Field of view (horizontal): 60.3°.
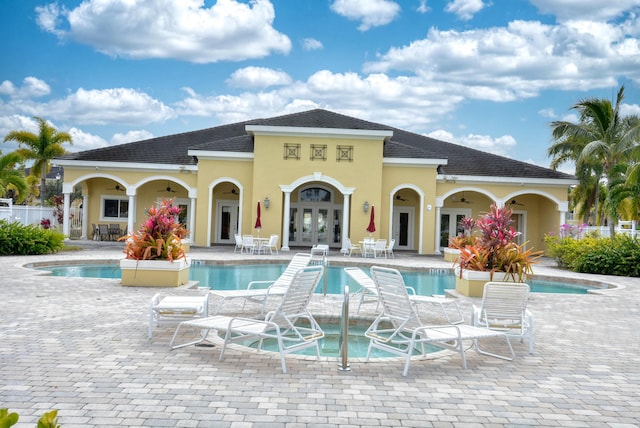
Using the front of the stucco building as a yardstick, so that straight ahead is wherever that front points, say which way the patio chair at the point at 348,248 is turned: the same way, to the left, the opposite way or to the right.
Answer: to the left

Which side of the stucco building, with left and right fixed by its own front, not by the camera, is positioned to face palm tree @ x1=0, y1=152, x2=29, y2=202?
right

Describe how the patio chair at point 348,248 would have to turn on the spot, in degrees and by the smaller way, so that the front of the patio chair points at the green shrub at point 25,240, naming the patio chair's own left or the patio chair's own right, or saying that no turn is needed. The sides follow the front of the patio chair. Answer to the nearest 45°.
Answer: approximately 135° to the patio chair's own right

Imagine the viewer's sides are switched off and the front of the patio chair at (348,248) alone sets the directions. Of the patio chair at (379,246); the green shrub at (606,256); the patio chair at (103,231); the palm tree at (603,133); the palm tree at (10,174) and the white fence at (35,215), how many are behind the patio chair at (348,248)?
3

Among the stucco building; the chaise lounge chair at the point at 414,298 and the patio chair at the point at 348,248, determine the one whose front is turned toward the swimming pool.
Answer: the stucco building

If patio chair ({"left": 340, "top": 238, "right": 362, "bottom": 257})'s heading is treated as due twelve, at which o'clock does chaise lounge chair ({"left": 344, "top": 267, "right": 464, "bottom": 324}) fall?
The chaise lounge chair is roughly at 3 o'clock from the patio chair.

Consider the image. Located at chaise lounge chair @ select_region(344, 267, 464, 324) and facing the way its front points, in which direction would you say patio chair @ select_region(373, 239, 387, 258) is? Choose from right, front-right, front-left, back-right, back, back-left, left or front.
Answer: back-left

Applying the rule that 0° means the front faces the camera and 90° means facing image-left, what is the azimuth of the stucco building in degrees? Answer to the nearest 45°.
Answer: approximately 0°

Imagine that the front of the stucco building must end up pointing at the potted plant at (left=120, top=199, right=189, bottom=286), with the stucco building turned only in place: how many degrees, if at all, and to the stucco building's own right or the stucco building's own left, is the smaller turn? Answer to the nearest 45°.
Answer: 0° — it already faces it

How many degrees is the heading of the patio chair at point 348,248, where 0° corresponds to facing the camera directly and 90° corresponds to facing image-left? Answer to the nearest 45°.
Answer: approximately 270°

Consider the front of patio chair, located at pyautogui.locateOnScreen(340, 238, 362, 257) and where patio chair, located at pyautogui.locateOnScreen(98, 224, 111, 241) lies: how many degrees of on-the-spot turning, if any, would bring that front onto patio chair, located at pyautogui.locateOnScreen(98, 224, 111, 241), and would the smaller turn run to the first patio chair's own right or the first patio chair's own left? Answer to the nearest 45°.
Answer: approximately 180°

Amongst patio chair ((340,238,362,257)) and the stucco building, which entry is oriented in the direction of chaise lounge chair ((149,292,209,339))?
the stucco building

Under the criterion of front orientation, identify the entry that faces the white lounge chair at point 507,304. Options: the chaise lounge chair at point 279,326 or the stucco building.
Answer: the stucco building

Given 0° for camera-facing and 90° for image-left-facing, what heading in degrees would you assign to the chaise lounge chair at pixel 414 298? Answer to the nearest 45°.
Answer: approximately 315°

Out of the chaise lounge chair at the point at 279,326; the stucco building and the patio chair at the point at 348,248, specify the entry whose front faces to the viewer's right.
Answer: the patio chair

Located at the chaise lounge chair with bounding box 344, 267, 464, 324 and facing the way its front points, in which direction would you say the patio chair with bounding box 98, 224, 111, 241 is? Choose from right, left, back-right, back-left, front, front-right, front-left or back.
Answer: back
